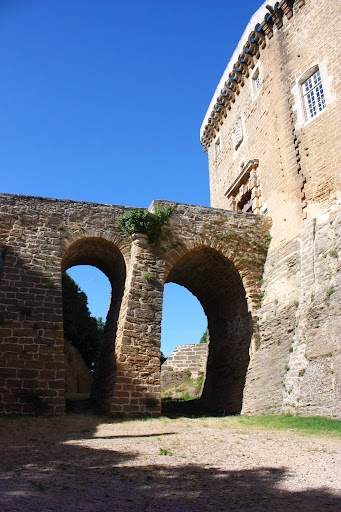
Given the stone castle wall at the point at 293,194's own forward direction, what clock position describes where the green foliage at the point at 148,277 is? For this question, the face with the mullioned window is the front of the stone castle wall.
The green foliage is roughly at 1 o'clock from the stone castle wall.

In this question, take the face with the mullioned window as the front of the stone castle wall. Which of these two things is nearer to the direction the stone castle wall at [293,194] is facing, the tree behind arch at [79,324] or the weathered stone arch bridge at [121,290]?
the weathered stone arch bridge

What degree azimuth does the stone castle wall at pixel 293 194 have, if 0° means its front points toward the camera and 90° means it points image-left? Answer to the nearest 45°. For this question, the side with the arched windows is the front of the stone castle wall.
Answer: approximately 45°

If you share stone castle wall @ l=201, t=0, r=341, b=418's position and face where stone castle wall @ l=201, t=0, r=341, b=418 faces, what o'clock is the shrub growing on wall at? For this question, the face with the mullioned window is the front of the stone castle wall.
The shrub growing on wall is roughly at 1 o'clock from the stone castle wall.

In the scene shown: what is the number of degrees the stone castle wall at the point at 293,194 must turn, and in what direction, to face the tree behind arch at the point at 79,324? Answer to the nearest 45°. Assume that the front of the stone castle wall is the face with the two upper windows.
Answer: approximately 90° to its right

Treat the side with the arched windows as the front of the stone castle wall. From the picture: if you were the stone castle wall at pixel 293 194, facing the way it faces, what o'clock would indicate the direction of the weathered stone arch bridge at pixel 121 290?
The weathered stone arch bridge is roughly at 1 o'clock from the stone castle wall.

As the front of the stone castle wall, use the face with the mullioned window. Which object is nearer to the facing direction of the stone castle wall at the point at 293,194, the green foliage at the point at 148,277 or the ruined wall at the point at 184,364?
the green foliage

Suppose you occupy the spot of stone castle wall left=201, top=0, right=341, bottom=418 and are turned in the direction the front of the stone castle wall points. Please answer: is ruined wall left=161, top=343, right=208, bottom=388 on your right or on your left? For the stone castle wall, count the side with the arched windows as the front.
on your right
